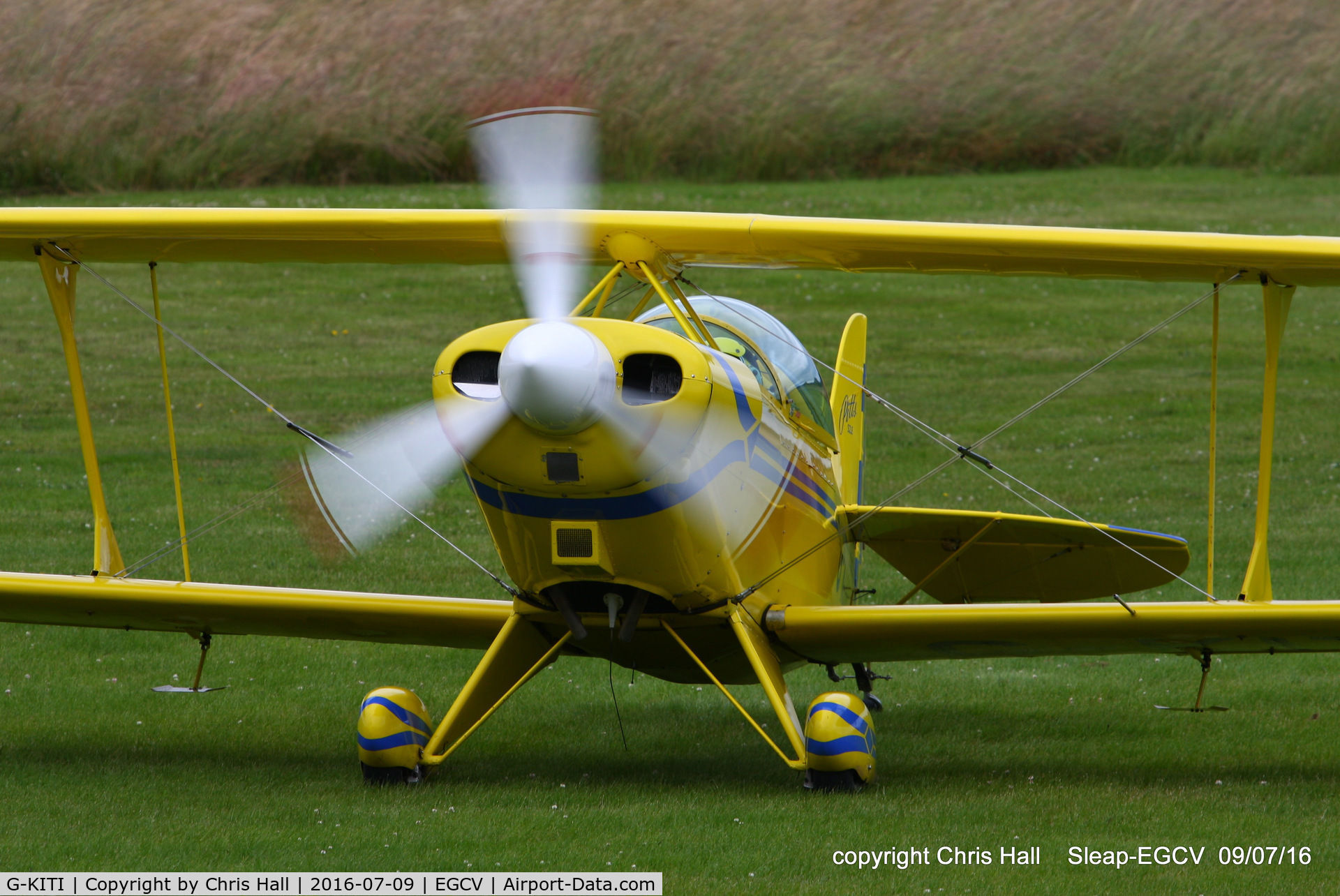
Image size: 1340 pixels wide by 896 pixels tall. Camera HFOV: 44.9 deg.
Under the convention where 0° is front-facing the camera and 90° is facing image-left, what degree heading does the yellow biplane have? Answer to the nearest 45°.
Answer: approximately 0°
